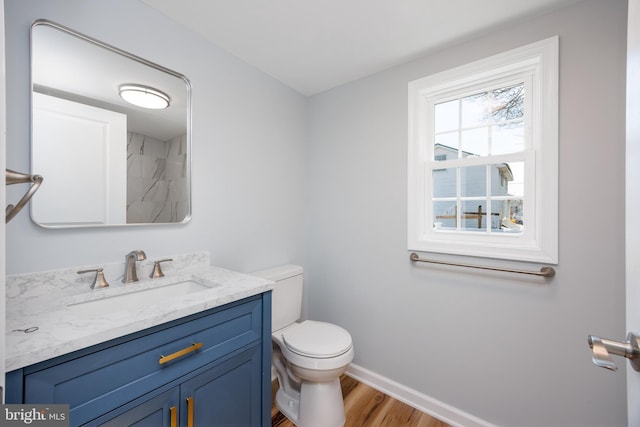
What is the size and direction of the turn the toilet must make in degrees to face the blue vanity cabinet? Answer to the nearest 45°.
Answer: approximately 90° to its right

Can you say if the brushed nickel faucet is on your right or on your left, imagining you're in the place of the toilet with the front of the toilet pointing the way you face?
on your right

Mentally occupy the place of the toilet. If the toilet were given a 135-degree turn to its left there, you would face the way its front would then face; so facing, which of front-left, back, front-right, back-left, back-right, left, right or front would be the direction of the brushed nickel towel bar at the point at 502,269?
right

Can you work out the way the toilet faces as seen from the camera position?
facing the viewer and to the right of the viewer
